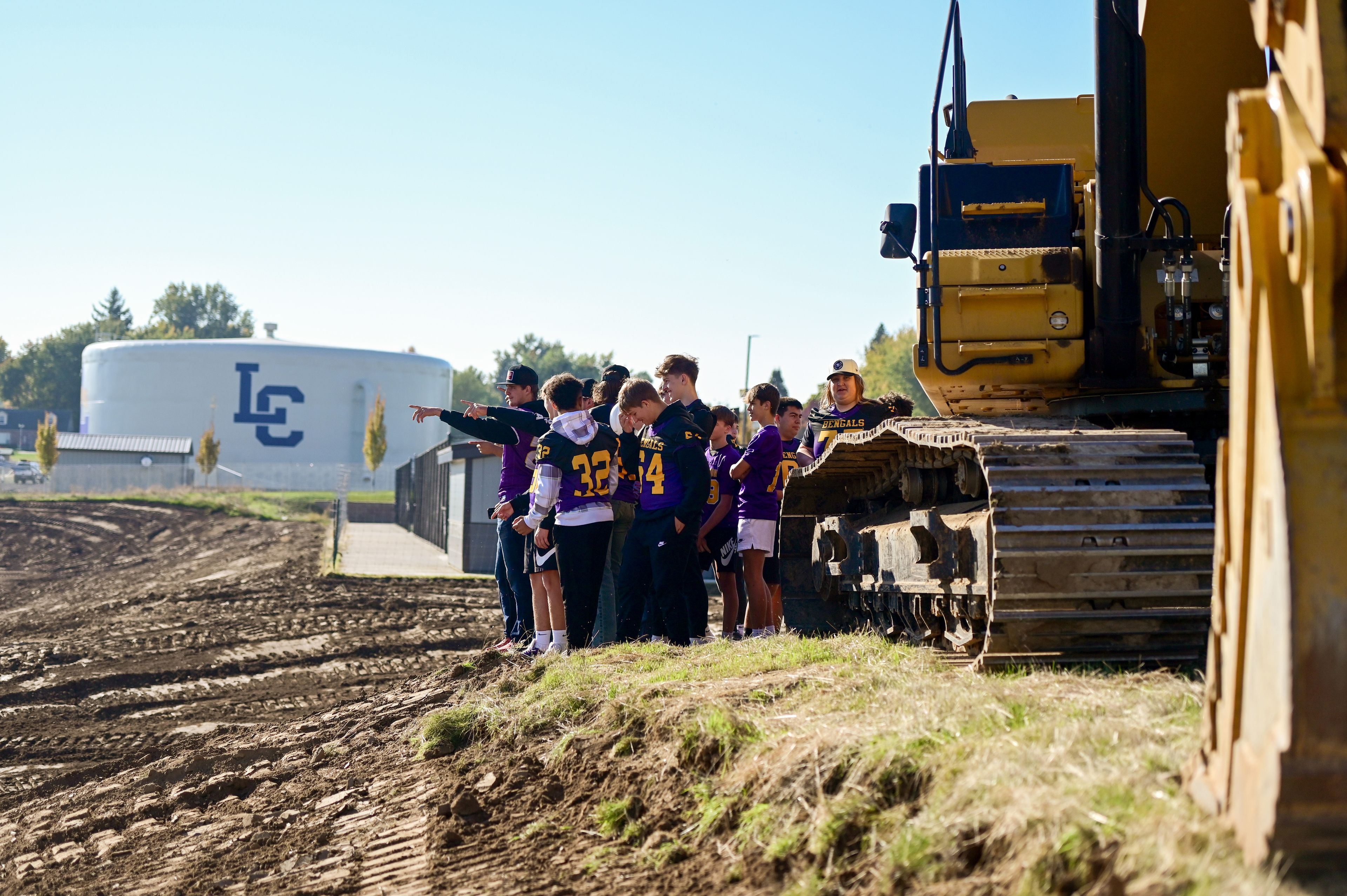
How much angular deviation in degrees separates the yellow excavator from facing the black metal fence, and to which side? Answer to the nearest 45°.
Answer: approximately 135° to its right

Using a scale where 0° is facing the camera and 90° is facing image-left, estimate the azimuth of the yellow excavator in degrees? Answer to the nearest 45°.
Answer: approximately 0°
